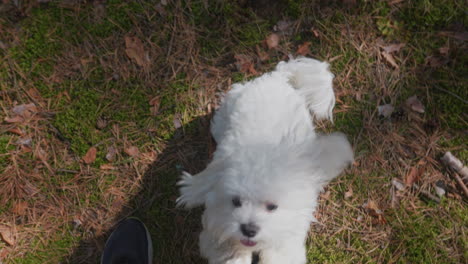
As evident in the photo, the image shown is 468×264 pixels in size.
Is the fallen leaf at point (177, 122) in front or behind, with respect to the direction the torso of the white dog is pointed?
behind

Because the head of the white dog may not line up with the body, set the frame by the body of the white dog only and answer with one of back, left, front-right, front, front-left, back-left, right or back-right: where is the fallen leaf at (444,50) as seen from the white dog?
back-left

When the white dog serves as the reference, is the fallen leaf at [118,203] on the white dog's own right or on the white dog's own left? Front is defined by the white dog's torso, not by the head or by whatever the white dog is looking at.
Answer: on the white dog's own right

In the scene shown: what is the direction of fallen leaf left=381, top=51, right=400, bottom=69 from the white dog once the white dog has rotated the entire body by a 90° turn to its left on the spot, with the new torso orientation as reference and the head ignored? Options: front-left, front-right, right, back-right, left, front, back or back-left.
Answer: front-left

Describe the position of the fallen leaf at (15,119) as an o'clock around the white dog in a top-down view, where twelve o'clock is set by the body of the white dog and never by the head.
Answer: The fallen leaf is roughly at 4 o'clock from the white dog.

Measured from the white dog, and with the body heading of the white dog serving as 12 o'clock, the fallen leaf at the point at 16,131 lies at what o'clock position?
The fallen leaf is roughly at 4 o'clock from the white dog.

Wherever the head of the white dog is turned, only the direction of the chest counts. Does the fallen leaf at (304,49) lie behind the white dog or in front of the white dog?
behind

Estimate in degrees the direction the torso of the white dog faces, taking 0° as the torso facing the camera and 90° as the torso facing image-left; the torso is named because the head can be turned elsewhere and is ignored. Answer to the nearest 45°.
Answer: approximately 0°
